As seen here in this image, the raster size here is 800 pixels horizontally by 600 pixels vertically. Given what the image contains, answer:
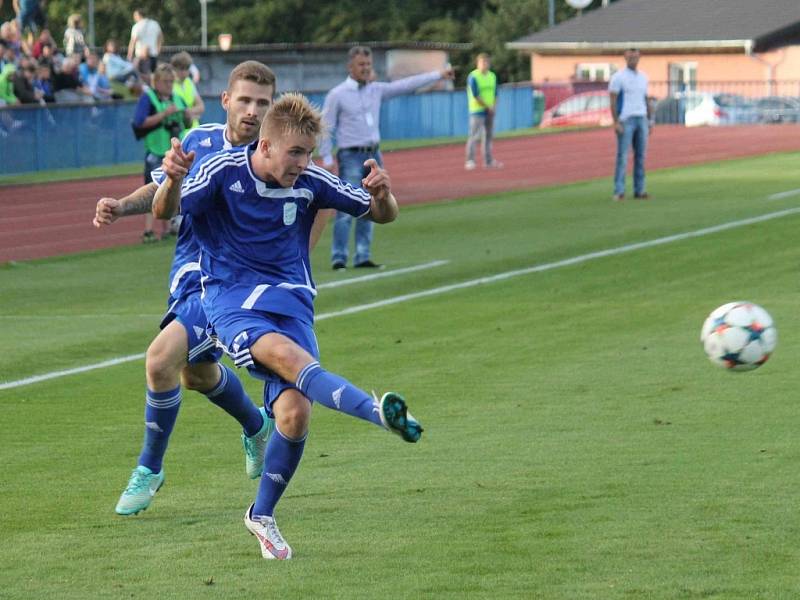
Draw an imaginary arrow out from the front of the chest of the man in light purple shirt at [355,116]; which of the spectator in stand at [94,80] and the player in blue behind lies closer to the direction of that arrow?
the player in blue behind

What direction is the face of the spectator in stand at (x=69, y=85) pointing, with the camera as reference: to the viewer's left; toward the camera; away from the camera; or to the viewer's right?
toward the camera

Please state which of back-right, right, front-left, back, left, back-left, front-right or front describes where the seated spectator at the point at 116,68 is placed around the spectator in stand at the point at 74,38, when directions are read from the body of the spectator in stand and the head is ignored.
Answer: front

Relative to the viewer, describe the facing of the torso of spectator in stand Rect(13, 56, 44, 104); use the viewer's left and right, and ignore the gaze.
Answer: facing the viewer and to the right of the viewer

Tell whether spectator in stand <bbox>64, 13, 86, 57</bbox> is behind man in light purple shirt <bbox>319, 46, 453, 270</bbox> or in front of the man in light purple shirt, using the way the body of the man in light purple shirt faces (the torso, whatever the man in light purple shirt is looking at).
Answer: behind

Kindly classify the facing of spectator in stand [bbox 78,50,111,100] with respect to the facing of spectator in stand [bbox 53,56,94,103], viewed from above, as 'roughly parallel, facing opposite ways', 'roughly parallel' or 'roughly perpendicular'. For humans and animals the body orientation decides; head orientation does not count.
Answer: roughly parallel

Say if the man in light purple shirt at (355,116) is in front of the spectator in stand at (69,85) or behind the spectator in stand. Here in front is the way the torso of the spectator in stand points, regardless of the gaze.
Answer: in front

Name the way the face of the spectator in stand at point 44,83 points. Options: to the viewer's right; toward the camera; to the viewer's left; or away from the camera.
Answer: toward the camera

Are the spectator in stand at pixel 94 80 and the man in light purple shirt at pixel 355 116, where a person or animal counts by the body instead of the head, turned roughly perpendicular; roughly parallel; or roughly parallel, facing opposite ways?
roughly parallel

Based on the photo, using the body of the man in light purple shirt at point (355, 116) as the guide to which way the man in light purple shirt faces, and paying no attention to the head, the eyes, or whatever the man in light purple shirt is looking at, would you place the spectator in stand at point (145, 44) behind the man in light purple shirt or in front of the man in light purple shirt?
behind

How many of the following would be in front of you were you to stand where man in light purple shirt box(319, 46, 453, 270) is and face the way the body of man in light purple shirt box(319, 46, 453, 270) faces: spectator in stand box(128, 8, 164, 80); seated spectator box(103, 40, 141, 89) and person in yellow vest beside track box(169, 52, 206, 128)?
0

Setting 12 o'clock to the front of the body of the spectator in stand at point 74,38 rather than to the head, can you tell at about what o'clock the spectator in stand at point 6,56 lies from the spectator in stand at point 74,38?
the spectator in stand at point 6,56 is roughly at 2 o'clock from the spectator in stand at point 74,38.

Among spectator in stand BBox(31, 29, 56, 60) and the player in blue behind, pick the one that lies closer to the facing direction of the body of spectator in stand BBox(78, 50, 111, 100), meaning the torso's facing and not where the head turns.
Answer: the player in blue behind

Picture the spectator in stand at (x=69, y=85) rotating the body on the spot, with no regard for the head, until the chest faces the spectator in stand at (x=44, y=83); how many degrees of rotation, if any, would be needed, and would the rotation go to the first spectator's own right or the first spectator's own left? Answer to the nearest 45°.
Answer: approximately 45° to the first spectator's own right

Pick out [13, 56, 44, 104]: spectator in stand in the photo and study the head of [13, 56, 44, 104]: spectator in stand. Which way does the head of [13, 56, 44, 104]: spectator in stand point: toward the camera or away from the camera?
toward the camera

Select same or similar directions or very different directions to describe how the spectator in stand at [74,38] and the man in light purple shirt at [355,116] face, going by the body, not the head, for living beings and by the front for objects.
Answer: same or similar directions

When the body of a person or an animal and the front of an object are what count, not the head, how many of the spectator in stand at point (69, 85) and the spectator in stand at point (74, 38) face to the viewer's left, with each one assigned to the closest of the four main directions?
0
